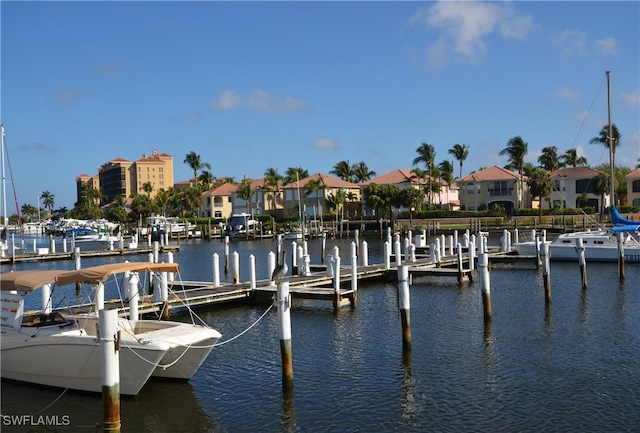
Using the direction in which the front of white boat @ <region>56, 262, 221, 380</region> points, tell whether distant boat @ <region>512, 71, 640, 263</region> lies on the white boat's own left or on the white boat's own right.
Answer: on the white boat's own left

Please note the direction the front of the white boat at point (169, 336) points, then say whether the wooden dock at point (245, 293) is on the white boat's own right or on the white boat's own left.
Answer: on the white boat's own left

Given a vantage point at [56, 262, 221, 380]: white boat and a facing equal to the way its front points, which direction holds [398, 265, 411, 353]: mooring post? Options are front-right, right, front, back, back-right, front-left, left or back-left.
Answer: front-left

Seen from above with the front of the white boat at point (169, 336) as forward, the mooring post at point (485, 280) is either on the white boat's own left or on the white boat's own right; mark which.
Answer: on the white boat's own left

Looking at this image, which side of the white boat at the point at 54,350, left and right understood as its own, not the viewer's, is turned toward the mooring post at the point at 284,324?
front

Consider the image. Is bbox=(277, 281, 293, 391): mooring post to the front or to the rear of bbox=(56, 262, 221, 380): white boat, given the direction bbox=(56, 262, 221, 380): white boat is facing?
to the front

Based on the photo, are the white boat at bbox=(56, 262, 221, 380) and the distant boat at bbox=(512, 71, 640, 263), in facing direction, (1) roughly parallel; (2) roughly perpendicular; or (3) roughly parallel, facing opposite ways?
roughly parallel, facing opposite ways

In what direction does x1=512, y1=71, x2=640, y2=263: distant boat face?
to the viewer's left

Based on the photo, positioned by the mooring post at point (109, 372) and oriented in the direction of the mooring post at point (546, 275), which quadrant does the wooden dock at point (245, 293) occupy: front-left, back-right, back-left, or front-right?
front-left

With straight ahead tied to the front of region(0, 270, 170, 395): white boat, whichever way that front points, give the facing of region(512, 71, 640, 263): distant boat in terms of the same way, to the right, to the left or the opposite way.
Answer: the opposite way

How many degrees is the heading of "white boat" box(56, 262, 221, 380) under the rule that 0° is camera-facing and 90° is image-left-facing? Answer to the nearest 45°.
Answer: approximately 315°

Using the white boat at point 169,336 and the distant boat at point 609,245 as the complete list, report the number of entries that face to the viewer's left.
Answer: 1

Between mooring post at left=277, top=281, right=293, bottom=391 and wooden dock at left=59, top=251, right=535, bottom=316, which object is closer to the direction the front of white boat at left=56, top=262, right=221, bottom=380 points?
the mooring post

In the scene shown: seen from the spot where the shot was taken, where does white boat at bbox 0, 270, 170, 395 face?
facing the viewer and to the right of the viewer
